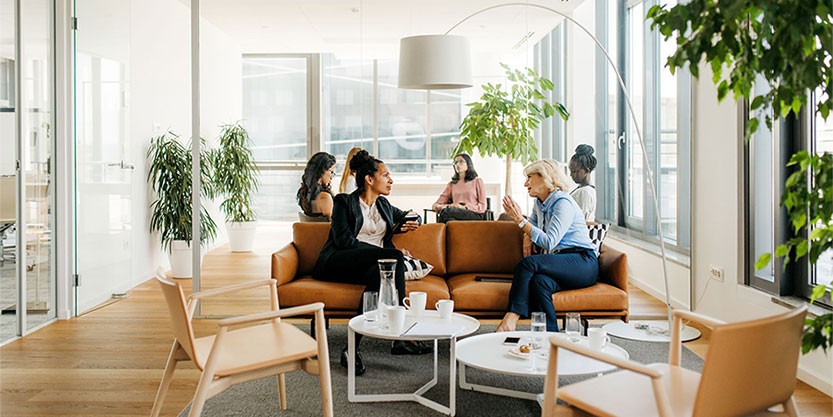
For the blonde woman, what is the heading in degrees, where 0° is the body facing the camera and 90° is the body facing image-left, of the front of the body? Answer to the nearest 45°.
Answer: approximately 90°

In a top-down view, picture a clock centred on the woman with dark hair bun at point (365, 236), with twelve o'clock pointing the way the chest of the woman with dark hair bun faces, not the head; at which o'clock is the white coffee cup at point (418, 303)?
The white coffee cup is roughly at 1 o'clock from the woman with dark hair bun.

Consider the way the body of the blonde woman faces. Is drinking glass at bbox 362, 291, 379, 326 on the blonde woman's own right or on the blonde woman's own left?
on the blonde woman's own left

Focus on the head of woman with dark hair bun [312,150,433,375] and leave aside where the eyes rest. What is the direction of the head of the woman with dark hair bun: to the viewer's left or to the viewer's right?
to the viewer's right

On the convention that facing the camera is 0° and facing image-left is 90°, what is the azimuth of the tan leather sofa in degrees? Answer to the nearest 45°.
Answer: approximately 0°

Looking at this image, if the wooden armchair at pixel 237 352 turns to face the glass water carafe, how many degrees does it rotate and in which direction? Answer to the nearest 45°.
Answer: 0° — it already faces it

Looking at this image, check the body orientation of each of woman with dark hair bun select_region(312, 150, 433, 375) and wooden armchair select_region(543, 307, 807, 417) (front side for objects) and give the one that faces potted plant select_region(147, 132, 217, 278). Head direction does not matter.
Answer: the wooden armchair

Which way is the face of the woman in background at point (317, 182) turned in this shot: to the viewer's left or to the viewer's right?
to the viewer's right

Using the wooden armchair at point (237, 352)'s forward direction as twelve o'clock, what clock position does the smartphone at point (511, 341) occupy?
The smartphone is roughly at 1 o'clock from the wooden armchair.

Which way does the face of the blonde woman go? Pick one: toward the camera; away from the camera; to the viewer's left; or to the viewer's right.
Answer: to the viewer's left

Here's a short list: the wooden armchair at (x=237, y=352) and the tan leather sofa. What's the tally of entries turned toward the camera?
1

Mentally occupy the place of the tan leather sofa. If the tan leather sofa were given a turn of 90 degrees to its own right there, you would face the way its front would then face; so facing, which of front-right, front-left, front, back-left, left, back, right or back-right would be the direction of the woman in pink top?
right

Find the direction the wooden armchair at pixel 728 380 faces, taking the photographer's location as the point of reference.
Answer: facing away from the viewer and to the left of the viewer

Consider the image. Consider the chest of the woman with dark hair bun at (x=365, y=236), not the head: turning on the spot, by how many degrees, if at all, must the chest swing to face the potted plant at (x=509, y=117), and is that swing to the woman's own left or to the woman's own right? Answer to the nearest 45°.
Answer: approximately 90° to the woman's own left

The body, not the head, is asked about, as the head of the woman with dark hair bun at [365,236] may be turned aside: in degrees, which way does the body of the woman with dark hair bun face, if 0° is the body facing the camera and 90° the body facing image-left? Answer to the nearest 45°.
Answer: approximately 315°
